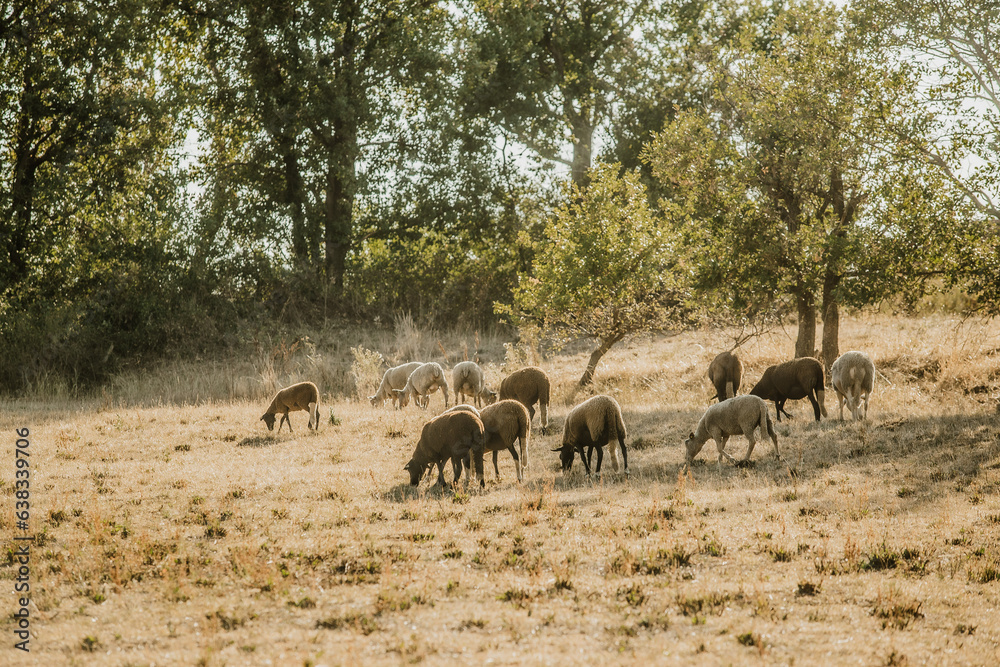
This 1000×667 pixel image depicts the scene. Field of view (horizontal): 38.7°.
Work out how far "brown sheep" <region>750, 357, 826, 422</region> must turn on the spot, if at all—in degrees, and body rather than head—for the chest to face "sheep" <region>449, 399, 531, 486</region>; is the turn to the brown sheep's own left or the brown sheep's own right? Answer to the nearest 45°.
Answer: approximately 45° to the brown sheep's own left

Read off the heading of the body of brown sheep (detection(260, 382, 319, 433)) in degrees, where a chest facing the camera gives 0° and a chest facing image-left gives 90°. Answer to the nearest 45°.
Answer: approximately 90°

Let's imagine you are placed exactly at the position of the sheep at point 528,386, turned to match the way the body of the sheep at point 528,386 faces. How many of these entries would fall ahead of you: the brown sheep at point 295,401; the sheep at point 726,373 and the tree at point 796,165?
1

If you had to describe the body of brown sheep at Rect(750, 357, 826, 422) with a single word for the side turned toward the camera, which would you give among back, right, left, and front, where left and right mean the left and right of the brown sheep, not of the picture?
left

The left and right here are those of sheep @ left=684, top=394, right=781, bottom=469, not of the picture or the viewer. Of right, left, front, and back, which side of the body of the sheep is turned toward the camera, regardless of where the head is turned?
left
